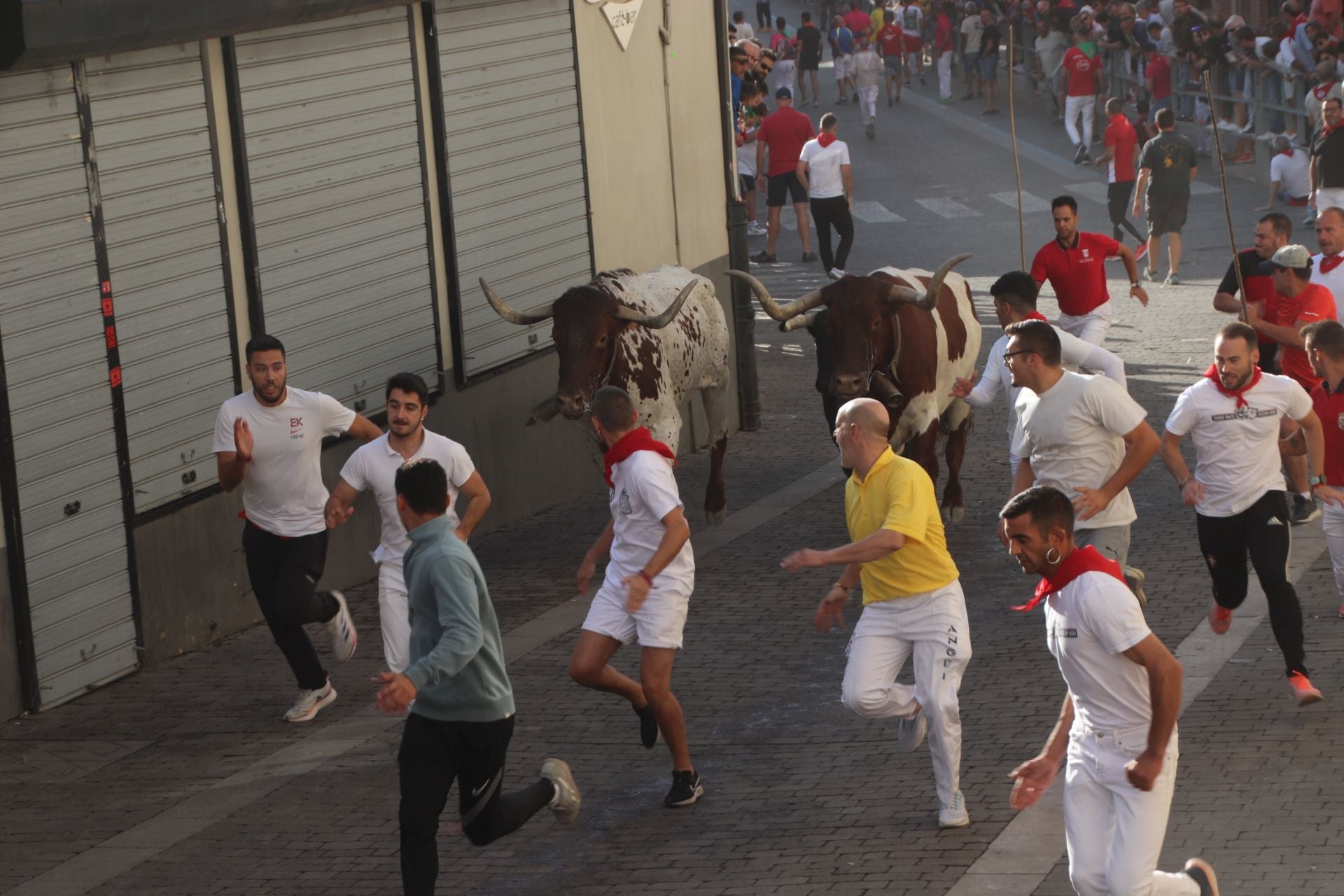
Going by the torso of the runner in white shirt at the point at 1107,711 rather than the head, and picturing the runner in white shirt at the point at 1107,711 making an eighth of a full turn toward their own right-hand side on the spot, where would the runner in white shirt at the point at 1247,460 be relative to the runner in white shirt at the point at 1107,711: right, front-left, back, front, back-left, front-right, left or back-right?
right

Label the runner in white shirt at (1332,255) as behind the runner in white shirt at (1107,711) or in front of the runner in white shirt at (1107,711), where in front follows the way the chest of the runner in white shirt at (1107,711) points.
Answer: behind

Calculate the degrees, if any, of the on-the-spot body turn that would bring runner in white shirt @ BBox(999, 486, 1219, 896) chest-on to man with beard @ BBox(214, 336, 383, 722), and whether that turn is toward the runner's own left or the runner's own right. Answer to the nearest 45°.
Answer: approximately 90° to the runner's own right

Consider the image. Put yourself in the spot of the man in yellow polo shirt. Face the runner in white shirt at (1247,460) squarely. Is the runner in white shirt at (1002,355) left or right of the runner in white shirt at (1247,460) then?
left

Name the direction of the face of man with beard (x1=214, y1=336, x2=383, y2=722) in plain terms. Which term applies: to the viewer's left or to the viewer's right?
to the viewer's right

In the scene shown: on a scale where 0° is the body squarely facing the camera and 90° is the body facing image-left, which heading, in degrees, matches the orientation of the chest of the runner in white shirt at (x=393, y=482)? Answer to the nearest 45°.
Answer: approximately 0°

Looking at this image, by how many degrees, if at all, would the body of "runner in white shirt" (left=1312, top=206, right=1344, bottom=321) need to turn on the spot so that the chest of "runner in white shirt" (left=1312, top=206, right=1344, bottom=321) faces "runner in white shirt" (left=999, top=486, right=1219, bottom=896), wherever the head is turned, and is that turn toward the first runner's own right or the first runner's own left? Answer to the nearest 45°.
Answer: approximately 45° to the first runner's own left

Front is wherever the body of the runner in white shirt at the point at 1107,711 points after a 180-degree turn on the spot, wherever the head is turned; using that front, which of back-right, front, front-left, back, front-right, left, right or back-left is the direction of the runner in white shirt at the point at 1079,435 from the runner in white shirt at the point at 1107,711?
front-left
